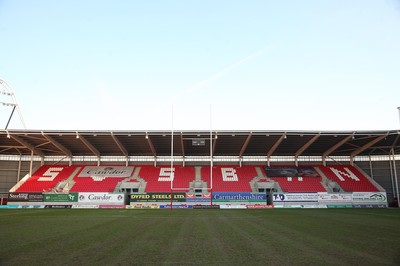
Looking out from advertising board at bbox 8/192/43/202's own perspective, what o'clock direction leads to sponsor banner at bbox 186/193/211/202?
The sponsor banner is roughly at 10 o'clock from the advertising board.

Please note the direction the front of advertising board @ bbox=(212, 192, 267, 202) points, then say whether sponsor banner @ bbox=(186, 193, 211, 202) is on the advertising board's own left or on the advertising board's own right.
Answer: on the advertising board's own right

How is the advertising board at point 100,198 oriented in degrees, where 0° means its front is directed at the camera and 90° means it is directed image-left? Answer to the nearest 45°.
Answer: approximately 0°

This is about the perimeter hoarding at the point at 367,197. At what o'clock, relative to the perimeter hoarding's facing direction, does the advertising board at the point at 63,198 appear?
The advertising board is roughly at 2 o'clock from the perimeter hoarding.

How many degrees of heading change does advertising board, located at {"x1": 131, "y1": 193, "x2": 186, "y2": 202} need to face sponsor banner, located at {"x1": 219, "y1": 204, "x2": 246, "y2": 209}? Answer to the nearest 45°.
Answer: approximately 90° to its left
